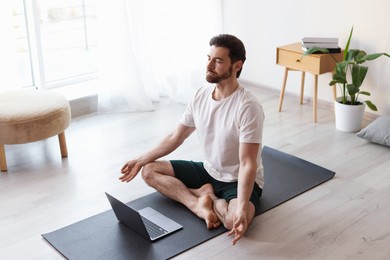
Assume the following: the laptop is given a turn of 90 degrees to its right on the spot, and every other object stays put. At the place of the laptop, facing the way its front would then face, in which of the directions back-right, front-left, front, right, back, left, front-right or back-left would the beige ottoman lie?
back

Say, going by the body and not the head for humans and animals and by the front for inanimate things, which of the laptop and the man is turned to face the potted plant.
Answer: the laptop

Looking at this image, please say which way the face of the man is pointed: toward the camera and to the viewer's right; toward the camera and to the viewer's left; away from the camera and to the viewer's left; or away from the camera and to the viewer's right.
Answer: toward the camera and to the viewer's left

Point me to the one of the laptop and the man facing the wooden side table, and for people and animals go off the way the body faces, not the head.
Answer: the laptop

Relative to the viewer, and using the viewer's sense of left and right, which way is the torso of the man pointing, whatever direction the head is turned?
facing the viewer and to the left of the viewer

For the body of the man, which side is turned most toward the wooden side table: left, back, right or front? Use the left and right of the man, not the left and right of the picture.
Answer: back

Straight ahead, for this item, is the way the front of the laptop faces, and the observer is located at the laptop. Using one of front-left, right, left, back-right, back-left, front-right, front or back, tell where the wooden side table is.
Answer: front

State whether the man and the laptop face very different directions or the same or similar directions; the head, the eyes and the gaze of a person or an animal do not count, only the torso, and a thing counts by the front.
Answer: very different directions

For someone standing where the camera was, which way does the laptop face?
facing away from the viewer and to the right of the viewer

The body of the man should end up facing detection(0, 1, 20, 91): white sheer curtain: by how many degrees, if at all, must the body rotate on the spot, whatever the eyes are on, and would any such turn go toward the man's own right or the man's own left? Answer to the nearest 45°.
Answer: approximately 90° to the man's own right

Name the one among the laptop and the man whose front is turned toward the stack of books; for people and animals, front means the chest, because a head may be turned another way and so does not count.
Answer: the laptop

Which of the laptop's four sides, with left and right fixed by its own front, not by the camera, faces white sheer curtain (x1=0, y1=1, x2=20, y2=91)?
left

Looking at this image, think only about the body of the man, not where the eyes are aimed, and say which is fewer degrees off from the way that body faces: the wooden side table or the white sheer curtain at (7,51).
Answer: the white sheer curtain

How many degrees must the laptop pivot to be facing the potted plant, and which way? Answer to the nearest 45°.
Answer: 0° — it already faces it
